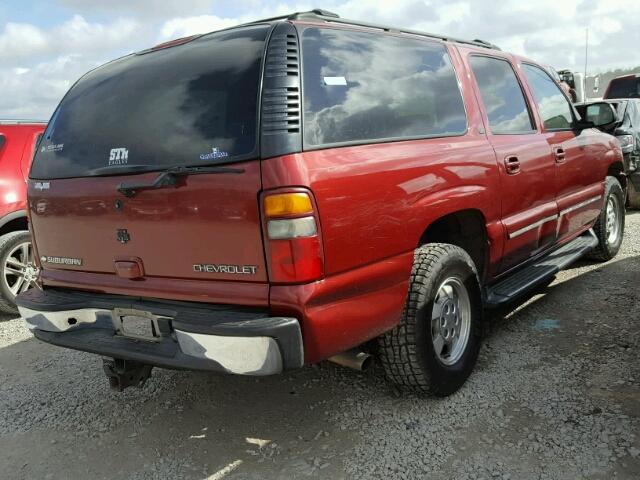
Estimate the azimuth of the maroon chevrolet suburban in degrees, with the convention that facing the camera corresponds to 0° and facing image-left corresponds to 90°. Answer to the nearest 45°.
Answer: approximately 225°

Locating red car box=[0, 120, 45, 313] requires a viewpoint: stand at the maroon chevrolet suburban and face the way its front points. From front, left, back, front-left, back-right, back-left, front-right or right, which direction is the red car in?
left
